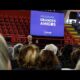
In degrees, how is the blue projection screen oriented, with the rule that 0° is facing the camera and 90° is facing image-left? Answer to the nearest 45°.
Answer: approximately 0°
